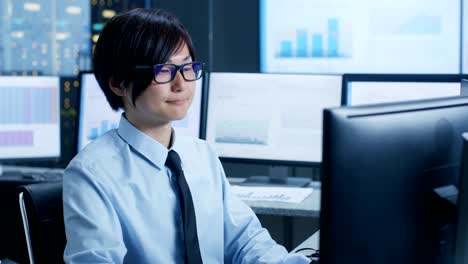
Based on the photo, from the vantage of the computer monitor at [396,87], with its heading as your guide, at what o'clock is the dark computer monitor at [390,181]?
The dark computer monitor is roughly at 12 o'clock from the computer monitor.

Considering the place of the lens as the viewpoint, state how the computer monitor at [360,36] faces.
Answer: facing the viewer

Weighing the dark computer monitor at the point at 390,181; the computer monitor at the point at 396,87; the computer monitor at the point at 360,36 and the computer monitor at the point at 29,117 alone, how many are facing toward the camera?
3

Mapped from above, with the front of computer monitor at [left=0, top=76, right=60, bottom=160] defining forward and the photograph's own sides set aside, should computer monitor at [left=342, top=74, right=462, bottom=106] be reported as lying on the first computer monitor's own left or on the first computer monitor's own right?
on the first computer monitor's own left

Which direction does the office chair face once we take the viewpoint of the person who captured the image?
facing the viewer and to the right of the viewer

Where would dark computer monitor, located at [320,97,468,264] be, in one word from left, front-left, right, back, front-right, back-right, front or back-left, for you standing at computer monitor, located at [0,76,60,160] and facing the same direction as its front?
front

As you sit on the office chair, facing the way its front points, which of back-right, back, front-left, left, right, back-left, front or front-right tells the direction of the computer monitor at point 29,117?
back-left

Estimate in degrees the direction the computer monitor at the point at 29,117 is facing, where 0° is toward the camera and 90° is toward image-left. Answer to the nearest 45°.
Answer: approximately 0°

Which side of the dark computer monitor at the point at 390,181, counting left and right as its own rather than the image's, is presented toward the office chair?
front

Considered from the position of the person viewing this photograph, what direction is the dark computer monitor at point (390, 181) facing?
facing away from the viewer and to the left of the viewer

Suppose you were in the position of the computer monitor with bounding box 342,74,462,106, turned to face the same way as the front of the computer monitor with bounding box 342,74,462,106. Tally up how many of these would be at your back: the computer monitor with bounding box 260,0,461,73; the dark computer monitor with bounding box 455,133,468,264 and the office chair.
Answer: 1

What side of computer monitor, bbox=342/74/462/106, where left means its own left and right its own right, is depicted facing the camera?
front

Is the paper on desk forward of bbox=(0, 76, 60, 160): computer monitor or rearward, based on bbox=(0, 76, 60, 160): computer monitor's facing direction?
forward

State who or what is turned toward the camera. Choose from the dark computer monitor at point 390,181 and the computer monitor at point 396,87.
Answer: the computer monitor

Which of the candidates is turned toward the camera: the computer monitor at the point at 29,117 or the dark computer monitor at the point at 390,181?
the computer monitor
